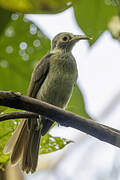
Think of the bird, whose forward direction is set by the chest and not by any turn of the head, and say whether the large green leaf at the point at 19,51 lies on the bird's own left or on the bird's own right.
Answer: on the bird's own right

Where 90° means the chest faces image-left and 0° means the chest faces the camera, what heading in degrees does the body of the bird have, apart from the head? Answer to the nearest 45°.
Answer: approximately 315°
